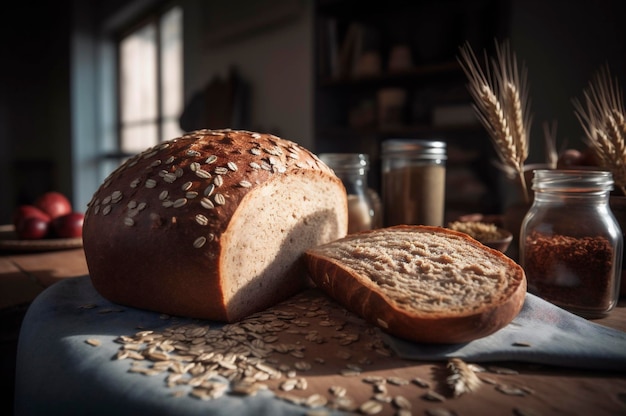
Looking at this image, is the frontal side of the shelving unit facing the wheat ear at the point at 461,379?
yes

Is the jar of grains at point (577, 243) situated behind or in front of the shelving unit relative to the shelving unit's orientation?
in front

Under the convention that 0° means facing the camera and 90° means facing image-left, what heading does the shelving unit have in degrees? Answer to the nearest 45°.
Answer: approximately 0°

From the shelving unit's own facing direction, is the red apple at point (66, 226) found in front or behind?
in front

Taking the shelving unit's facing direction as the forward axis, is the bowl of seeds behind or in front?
in front

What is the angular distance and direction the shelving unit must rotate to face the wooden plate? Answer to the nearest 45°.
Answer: approximately 45° to its right

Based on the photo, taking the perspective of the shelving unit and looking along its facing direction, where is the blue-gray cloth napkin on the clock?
The blue-gray cloth napkin is roughly at 12 o'clock from the shelving unit.

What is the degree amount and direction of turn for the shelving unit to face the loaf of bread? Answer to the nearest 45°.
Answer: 0° — it already faces it
